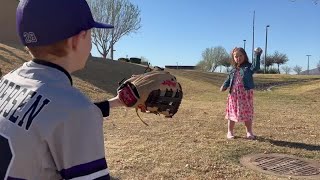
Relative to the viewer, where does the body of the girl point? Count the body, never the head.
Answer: toward the camera

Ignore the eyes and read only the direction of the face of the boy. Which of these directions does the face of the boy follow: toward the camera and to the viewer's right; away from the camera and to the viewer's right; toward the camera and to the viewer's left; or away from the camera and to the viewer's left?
away from the camera and to the viewer's right

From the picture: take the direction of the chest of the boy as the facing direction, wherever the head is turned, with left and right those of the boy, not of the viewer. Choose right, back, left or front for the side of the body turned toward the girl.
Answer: front

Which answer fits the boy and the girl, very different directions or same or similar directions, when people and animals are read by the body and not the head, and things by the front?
very different directions

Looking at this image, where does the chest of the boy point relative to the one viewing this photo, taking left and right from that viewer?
facing away from the viewer and to the right of the viewer

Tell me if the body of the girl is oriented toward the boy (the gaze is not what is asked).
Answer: yes

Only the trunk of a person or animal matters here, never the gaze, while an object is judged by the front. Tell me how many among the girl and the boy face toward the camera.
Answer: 1
